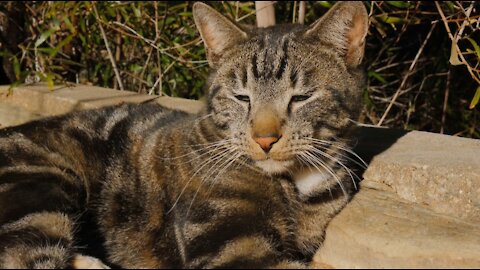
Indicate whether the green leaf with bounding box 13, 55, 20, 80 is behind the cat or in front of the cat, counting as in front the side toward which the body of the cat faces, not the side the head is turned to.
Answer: behind

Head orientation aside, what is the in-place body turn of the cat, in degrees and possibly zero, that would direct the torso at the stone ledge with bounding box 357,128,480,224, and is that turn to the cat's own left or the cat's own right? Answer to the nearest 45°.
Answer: approximately 45° to the cat's own left

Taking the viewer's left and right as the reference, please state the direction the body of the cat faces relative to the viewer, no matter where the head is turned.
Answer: facing the viewer and to the right of the viewer

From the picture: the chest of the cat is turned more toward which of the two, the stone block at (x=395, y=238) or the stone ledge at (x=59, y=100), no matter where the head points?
the stone block
